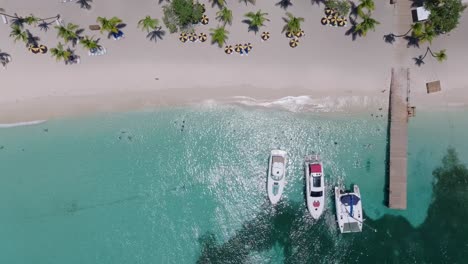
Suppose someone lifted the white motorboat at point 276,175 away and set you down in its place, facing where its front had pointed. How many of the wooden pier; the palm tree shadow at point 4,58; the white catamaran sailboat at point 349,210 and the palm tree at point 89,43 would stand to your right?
2

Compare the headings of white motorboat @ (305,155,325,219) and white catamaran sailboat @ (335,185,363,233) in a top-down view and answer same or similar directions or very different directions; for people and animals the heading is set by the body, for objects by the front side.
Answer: same or similar directions
